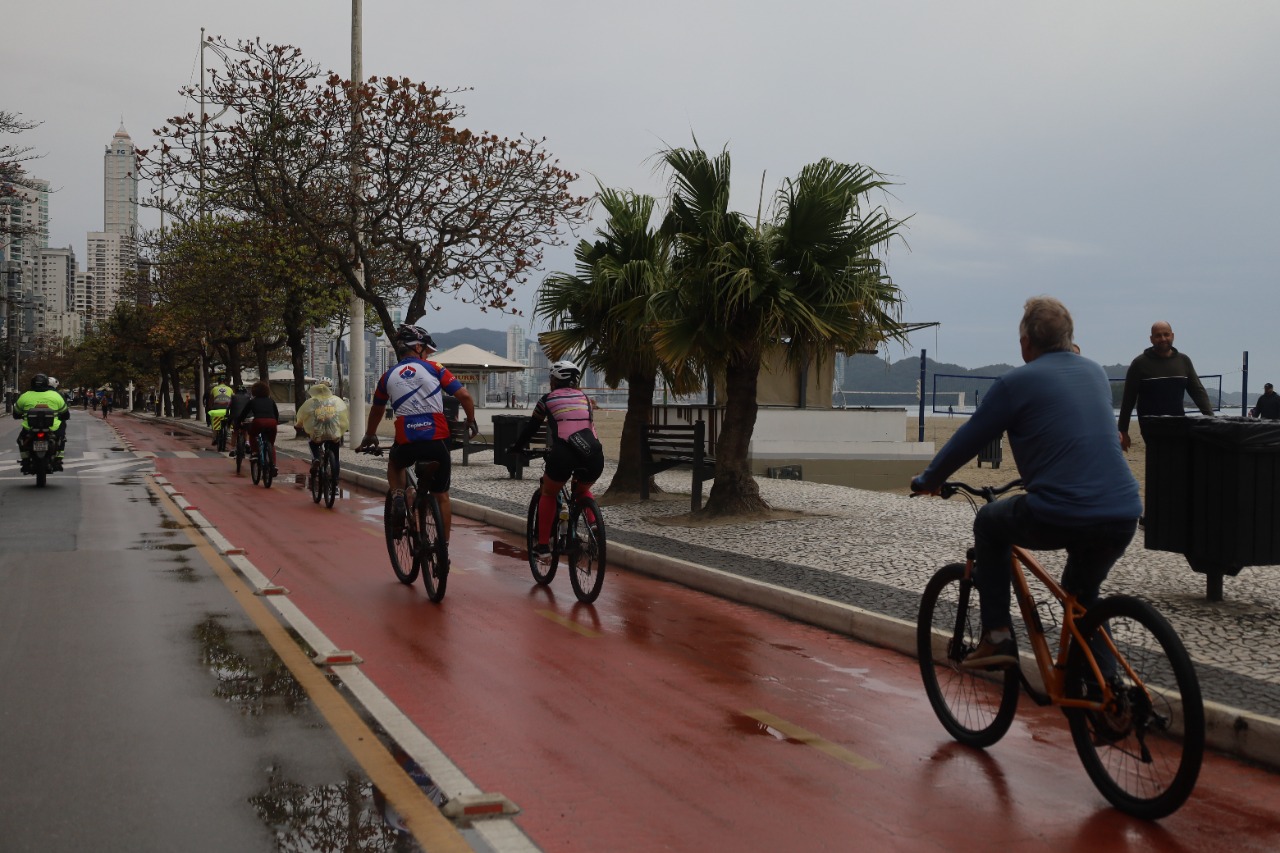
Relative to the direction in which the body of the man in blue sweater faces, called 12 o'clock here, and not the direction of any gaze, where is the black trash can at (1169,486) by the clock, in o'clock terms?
The black trash can is roughly at 2 o'clock from the man in blue sweater.

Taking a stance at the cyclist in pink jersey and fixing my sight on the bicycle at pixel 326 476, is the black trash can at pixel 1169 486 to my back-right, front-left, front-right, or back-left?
back-right

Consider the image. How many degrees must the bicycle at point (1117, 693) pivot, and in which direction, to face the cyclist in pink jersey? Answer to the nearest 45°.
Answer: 0° — it already faces them

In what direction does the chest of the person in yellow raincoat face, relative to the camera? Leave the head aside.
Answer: away from the camera

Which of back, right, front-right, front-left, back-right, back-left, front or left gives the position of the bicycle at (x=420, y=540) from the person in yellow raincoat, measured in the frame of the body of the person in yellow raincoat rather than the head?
back

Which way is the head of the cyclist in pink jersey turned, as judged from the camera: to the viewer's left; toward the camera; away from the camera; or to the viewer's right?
away from the camera

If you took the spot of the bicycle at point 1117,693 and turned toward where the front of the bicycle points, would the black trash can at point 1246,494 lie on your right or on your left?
on your right

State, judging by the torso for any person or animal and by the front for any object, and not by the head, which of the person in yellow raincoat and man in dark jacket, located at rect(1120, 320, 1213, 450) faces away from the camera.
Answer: the person in yellow raincoat

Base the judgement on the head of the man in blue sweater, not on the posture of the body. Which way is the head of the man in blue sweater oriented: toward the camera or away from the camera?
away from the camera

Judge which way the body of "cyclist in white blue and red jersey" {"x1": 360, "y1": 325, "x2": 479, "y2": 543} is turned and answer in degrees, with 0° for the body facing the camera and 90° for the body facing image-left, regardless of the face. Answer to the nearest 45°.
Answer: approximately 180°

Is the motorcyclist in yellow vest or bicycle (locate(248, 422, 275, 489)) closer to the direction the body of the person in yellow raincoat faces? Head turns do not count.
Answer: the bicycle

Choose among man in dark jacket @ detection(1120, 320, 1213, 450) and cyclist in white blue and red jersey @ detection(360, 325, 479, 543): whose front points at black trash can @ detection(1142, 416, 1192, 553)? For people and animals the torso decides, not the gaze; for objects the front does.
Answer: the man in dark jacket

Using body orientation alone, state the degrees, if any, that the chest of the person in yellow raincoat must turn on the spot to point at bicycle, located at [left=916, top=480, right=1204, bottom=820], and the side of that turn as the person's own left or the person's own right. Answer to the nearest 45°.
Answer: approximately 180°

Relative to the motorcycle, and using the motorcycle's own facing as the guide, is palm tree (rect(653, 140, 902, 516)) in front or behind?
behind
